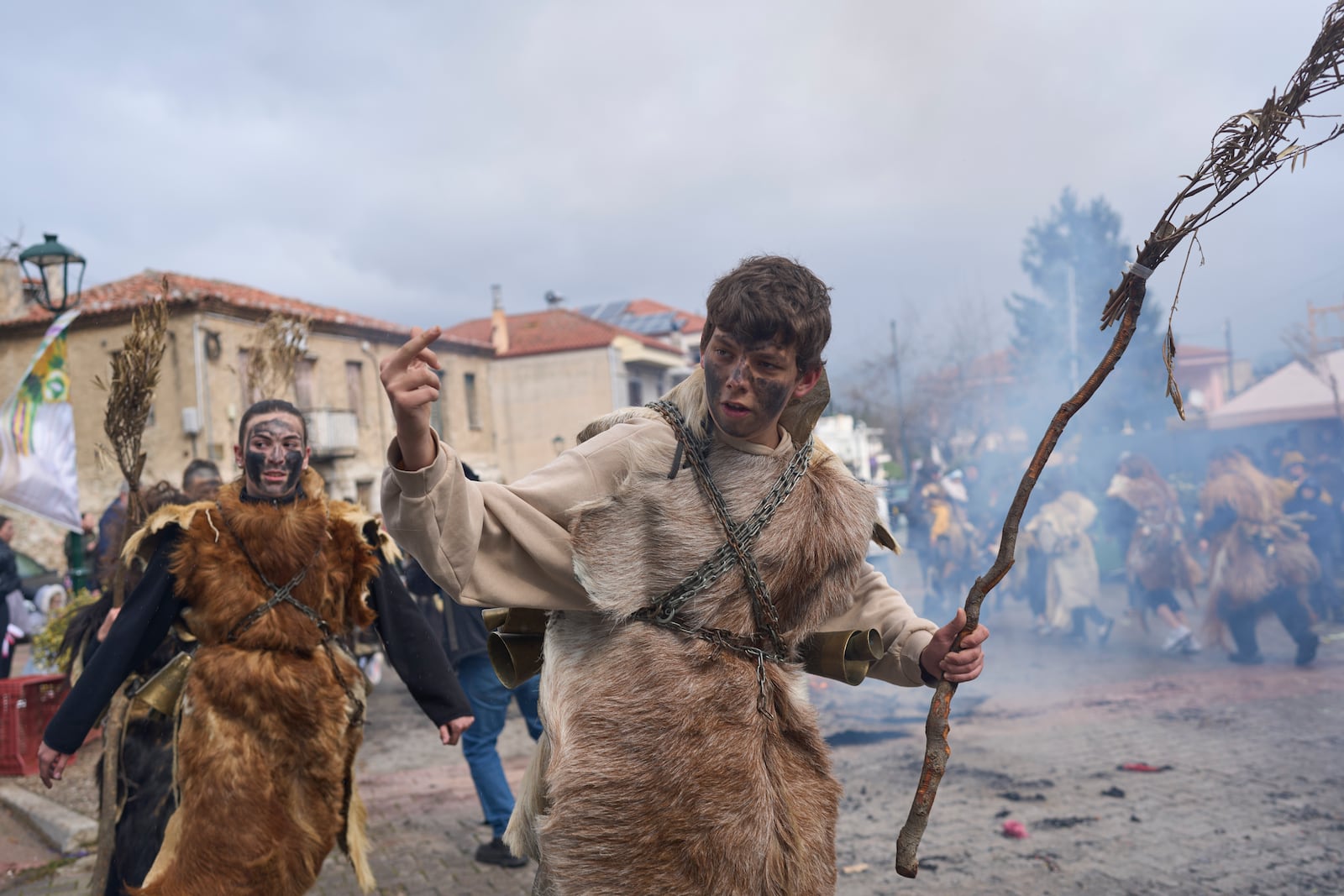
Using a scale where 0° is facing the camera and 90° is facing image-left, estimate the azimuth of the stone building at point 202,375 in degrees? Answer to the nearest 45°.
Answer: approximately 315°

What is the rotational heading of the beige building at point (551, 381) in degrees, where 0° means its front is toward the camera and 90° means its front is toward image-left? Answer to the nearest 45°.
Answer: approximately 315°
